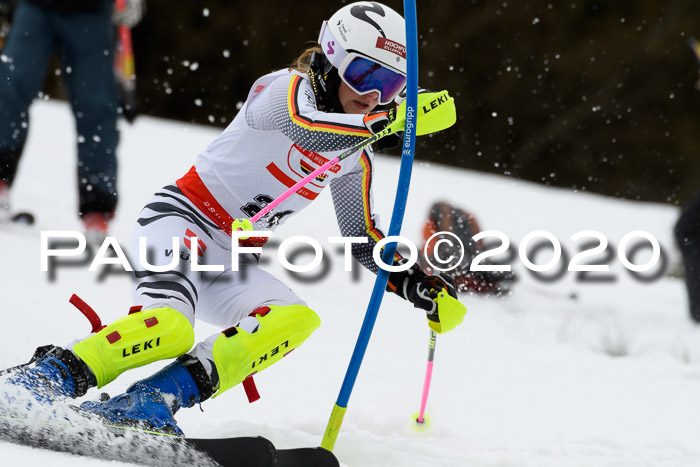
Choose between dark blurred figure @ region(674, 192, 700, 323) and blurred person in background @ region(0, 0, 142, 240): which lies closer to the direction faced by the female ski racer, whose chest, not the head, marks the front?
the dark blurred figure

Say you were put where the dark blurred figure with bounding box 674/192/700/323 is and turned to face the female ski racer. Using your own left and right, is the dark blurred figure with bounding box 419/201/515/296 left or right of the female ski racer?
right

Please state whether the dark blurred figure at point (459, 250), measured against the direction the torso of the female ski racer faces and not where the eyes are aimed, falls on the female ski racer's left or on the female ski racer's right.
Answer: on the female ski racer's left

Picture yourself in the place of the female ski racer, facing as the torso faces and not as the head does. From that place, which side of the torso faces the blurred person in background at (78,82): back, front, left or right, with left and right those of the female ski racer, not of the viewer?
back

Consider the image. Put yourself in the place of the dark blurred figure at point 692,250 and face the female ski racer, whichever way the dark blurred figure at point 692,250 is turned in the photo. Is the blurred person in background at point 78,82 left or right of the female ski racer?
right

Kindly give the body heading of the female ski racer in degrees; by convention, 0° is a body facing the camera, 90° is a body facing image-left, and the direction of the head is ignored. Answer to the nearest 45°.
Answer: approximately 315°

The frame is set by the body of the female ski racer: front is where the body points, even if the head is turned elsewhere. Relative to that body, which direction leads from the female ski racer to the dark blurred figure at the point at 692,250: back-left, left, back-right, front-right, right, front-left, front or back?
left
